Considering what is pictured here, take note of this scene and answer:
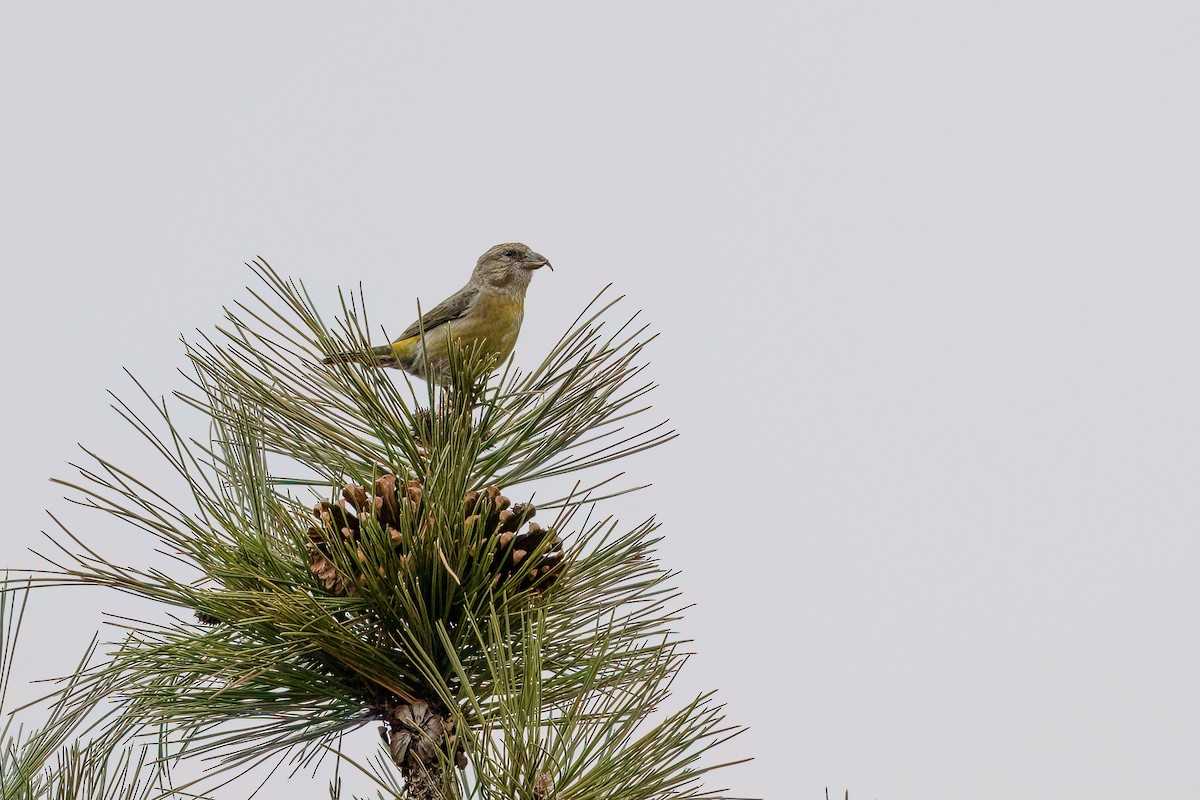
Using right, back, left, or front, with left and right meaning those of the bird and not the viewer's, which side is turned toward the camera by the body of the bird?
right
